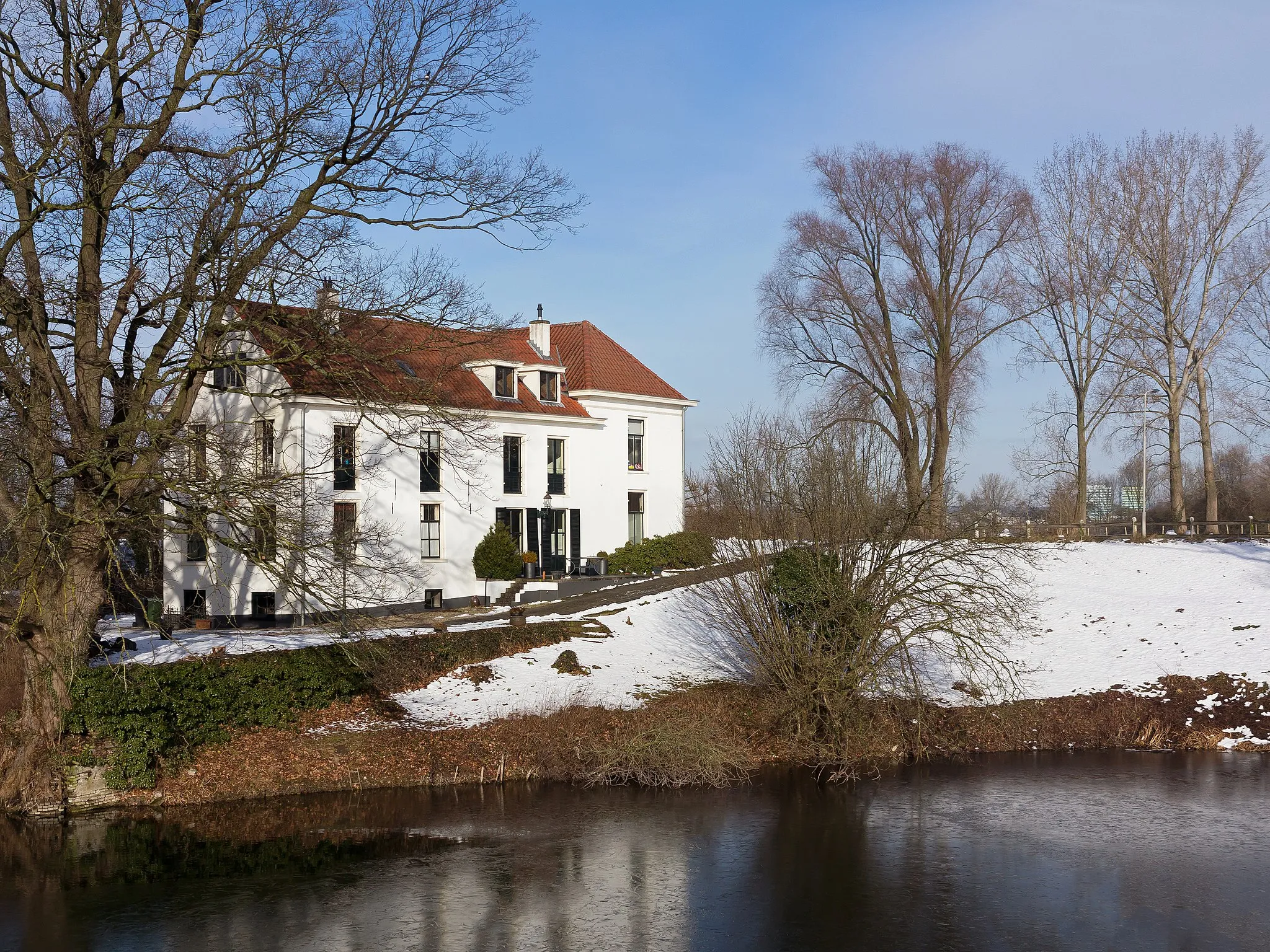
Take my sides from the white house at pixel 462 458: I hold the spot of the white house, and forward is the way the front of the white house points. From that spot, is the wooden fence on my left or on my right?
on my left
